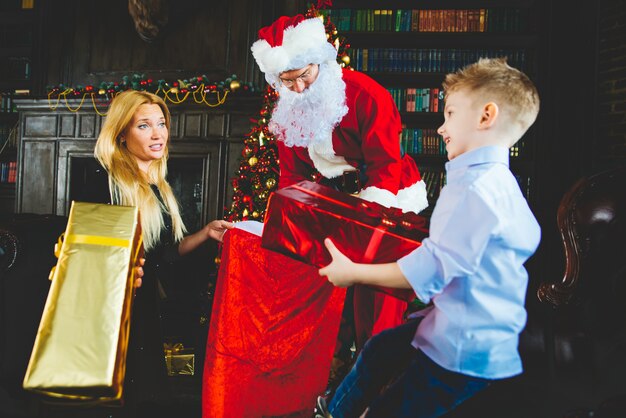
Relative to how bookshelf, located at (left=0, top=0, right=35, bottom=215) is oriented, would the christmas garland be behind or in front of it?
in front

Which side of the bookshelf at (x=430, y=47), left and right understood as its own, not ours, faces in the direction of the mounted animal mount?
right

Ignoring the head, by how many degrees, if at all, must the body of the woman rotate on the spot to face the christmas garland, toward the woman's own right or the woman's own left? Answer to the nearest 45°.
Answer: approximately 135° to the woman's own left

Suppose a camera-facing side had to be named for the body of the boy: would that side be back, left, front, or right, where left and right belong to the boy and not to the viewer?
left

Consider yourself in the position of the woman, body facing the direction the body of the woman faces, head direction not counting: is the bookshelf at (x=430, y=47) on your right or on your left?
on your left

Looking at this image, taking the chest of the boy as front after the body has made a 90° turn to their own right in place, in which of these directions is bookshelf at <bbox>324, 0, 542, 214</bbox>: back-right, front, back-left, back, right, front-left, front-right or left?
front

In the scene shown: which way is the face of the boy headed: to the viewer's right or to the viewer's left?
to the viewer's left

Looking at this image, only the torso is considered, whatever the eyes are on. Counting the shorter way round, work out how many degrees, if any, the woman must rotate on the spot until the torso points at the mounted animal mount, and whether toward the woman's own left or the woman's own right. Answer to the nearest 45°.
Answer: approximately 135° to the woman's own left
